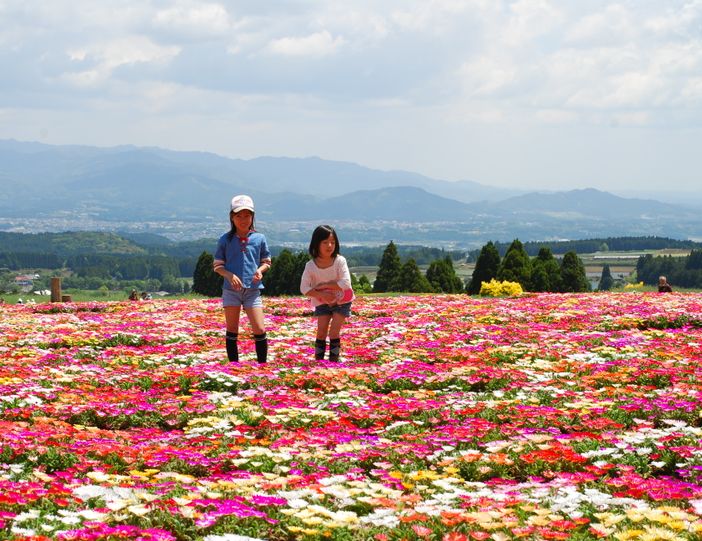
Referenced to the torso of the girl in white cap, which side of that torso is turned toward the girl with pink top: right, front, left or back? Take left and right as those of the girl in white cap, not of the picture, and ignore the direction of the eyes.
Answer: left

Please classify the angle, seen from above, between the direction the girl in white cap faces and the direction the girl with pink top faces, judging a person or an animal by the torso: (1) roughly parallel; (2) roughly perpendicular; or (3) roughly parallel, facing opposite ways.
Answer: roughly parallel

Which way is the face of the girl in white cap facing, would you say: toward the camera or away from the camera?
toward the camera

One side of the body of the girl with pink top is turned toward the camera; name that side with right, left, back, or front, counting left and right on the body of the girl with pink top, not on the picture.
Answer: front

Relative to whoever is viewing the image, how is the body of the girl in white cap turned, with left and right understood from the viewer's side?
facing the viewer

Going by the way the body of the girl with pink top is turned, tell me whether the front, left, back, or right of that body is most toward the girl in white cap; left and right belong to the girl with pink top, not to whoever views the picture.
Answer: right

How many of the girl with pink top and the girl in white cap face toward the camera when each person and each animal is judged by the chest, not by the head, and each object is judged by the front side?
2
